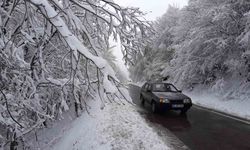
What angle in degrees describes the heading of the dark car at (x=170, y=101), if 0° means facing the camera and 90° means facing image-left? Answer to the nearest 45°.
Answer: approximately 315°
